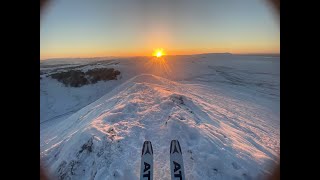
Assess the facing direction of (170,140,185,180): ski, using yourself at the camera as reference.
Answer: facing away from the viewer
